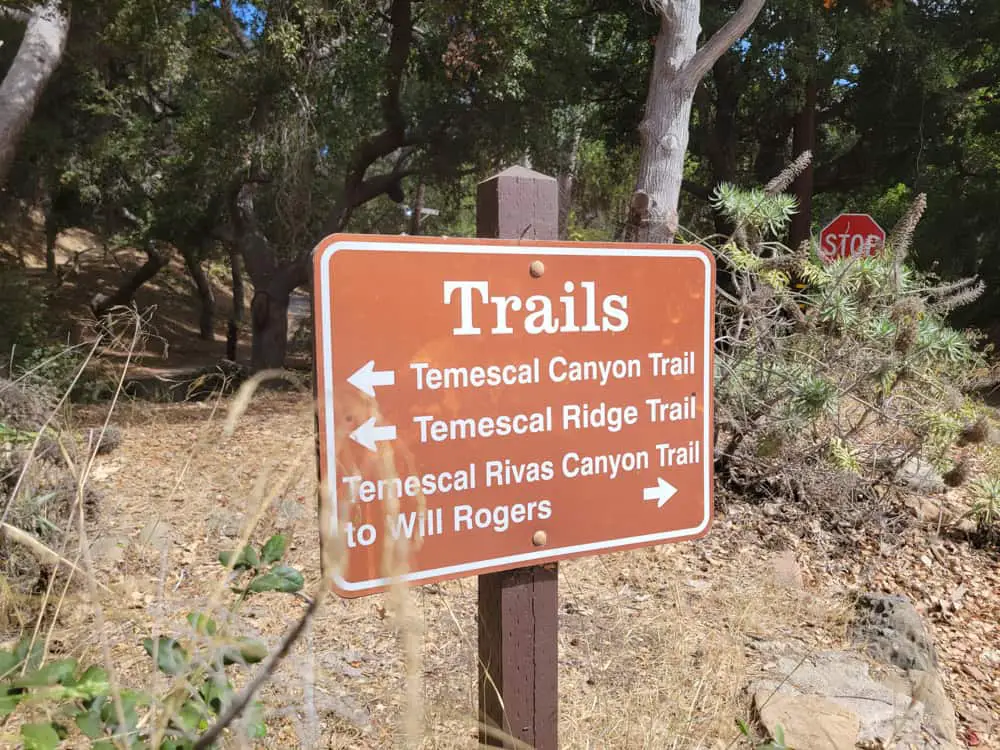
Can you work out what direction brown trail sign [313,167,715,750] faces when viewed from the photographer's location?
facing the viewer and to the right of the viewer

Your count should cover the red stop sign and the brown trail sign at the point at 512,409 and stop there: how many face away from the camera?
0

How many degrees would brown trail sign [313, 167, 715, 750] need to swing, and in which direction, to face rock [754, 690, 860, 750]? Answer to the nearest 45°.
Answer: approximately 90° to its left

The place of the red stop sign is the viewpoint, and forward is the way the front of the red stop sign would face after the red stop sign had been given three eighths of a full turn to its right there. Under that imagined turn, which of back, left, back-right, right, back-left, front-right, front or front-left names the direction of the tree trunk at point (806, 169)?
front-right

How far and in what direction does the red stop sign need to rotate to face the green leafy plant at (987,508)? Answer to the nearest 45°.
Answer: approximately 45° to its left

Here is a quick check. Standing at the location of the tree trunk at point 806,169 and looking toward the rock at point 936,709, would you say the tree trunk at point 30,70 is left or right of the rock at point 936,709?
right

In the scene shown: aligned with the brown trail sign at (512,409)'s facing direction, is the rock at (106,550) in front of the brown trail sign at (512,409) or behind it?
behind

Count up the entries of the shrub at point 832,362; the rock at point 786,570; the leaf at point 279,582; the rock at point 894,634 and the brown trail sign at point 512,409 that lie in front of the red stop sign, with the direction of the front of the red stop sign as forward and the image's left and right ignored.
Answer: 5

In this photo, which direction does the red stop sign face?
toward the camera

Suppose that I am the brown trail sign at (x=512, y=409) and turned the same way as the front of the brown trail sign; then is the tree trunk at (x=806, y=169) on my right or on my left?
on my left

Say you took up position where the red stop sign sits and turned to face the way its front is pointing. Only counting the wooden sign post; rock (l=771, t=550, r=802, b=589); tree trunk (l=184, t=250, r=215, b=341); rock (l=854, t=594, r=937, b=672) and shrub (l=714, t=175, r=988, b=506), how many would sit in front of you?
4

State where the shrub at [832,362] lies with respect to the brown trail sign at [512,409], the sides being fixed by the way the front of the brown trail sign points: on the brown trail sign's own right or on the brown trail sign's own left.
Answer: on the brown trail sign's own left

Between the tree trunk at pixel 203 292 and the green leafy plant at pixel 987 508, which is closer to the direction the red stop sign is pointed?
the green leafy plant
